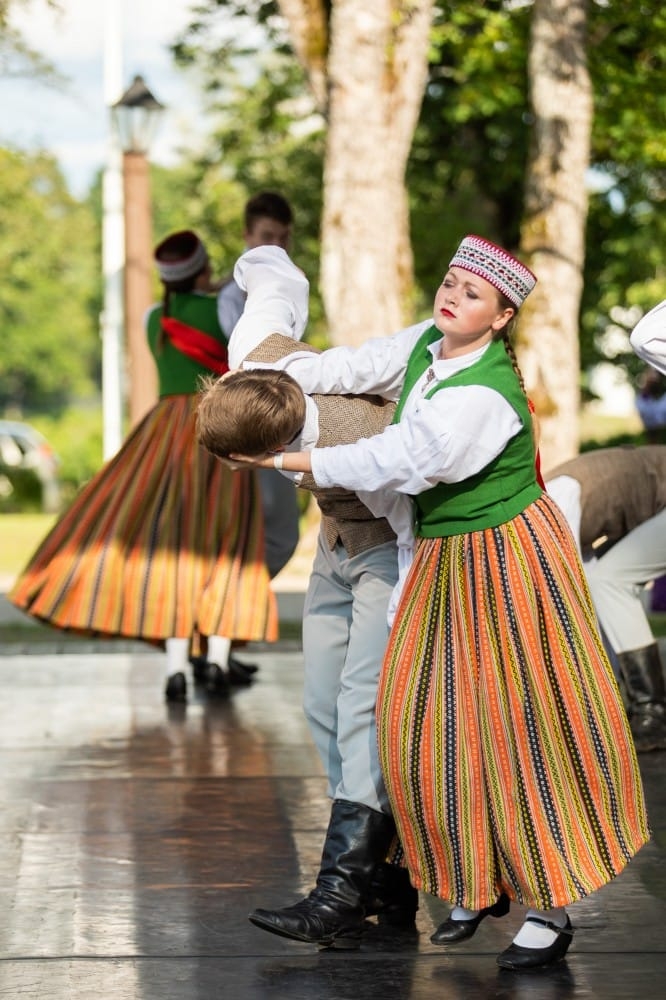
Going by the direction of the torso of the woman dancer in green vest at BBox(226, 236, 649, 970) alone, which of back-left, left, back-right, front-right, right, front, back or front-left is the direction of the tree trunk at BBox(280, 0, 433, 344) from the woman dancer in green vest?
back-right

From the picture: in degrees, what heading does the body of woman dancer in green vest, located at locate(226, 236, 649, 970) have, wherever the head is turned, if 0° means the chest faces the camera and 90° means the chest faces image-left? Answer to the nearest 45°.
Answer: approximately 45°

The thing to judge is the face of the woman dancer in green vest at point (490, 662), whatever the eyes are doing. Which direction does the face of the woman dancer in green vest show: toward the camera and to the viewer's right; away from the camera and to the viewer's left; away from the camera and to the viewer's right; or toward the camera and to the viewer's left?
toward the camera and to the viewer's left

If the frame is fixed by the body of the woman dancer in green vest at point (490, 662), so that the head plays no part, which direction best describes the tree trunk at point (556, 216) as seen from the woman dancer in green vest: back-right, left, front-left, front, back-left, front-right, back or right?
back-right
